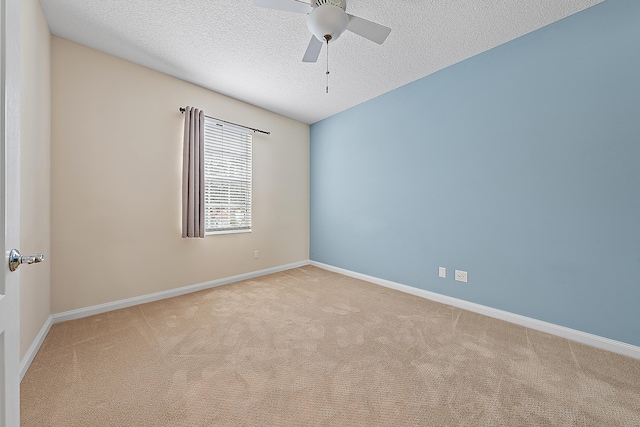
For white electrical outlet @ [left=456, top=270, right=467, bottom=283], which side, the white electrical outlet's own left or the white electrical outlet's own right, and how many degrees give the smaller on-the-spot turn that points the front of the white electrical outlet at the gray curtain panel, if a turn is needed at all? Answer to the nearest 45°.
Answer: approximately 45° to the white electrical outlet's own right

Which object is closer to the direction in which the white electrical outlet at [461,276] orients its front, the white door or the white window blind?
the white door

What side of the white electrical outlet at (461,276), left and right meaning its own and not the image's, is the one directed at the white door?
front

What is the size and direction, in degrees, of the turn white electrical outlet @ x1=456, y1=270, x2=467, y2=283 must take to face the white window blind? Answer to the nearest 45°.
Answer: approximately 90° to its right

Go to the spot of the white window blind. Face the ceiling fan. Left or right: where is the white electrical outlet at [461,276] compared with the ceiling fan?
left

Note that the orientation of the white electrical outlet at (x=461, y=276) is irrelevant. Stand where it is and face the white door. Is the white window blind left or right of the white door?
right
